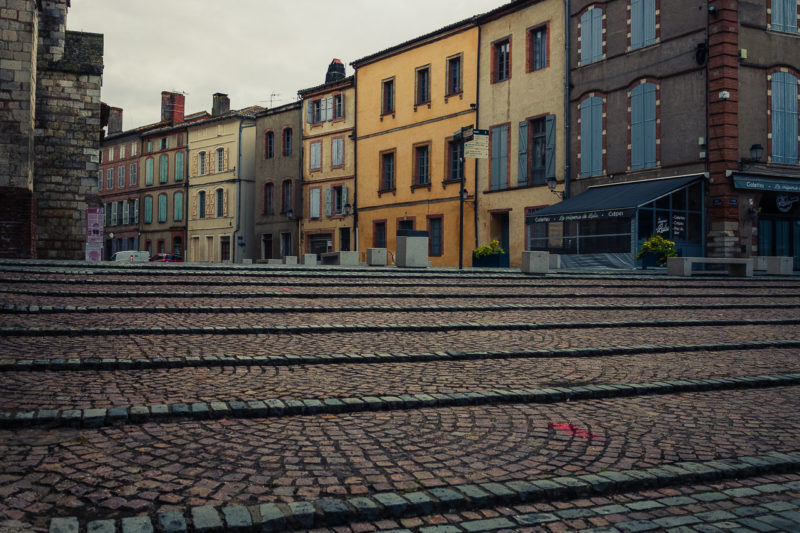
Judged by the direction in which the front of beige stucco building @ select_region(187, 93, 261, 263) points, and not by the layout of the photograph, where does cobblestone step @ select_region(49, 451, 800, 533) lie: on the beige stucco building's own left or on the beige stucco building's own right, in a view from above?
on the beige stucco building's own left

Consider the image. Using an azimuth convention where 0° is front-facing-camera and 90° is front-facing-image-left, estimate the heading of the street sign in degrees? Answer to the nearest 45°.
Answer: approximately 0°

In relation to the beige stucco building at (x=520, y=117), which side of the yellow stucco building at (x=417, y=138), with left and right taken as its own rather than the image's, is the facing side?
left

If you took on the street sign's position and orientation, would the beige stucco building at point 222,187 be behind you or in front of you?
behind

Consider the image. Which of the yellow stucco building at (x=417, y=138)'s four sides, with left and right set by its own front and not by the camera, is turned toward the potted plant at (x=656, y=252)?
left

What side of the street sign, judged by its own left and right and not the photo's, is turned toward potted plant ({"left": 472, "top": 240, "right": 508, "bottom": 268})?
back

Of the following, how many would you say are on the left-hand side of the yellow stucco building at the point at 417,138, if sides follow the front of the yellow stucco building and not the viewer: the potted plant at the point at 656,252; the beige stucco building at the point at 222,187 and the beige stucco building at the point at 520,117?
2

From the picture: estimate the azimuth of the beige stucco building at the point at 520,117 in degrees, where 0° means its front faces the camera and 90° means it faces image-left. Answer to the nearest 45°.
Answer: approximately 45°

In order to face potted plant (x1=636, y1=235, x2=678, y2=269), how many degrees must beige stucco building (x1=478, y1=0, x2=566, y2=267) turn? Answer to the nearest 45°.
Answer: approximately 90° to its left

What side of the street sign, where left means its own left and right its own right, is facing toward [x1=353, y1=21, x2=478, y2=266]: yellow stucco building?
back
